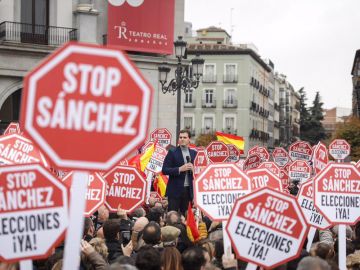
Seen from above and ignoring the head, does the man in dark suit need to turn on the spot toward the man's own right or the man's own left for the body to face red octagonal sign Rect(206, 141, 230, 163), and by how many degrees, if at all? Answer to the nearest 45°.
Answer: approximately 135° to the man's own left

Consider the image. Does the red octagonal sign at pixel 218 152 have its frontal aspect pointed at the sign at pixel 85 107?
yes

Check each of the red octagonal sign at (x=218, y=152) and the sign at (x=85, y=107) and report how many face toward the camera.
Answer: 2

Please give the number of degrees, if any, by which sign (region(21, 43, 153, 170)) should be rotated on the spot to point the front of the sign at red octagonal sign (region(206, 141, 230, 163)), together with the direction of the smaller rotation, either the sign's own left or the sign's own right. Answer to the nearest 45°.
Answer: approximately 180°

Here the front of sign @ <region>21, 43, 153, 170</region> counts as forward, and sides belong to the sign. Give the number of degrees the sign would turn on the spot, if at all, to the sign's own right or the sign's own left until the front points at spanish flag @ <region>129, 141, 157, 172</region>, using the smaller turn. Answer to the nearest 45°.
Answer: approximately 180°

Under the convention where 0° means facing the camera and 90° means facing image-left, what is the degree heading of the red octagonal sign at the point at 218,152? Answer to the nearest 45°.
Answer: approximately 0°
